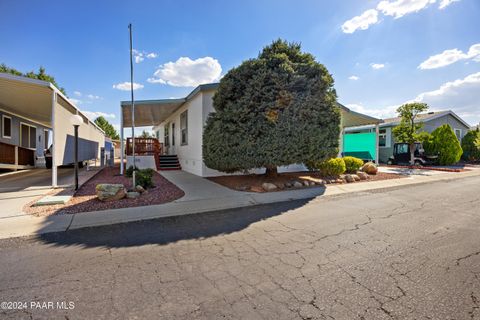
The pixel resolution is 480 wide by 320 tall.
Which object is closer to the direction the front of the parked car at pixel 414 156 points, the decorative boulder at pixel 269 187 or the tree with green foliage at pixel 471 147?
the decorative boulder

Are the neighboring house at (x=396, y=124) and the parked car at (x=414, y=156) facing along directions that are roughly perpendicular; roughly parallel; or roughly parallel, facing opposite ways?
roughly perpendicular

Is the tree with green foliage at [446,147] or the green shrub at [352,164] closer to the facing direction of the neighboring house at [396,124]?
the green shrub

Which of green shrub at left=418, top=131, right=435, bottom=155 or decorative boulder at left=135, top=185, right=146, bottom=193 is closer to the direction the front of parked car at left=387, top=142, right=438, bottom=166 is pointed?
the decorative boulder

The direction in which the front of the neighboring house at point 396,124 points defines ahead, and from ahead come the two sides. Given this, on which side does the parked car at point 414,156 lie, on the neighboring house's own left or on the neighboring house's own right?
on the neighboring house's own left

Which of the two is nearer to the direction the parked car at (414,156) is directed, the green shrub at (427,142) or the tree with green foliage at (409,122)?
the tree with green foliage
